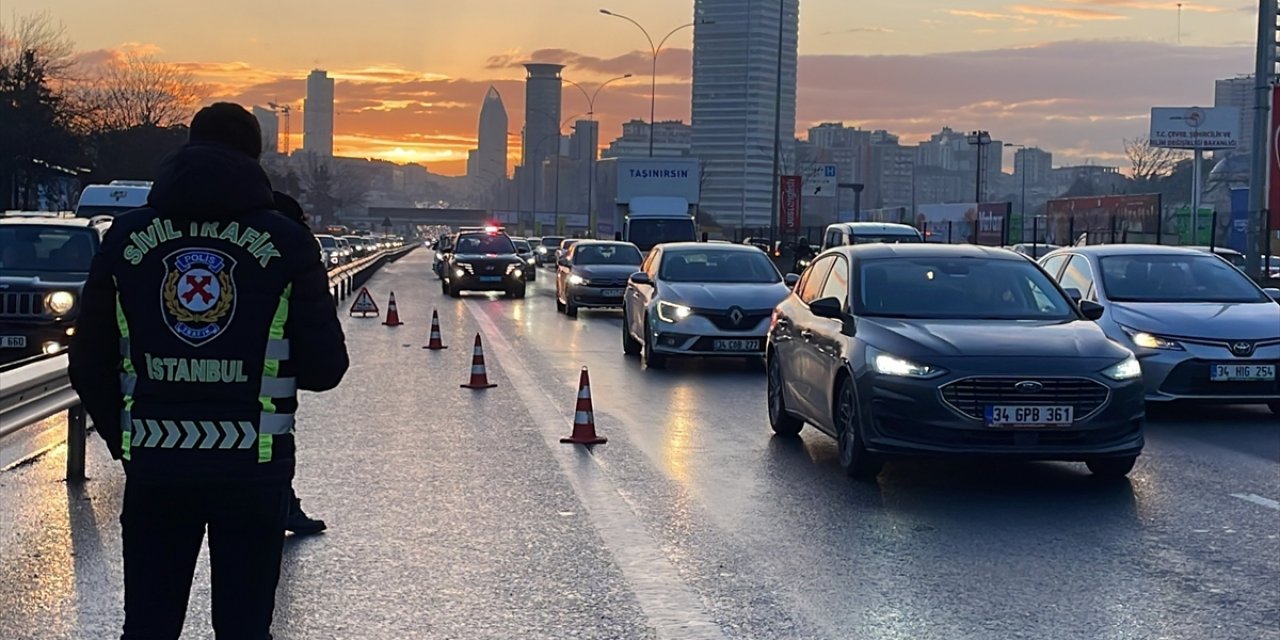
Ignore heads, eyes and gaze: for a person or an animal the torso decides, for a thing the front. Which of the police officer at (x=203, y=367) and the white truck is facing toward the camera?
the white truck

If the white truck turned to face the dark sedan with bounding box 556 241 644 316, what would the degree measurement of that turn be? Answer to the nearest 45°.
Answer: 0° — it already faces it

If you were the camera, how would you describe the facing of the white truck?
facing the viewer

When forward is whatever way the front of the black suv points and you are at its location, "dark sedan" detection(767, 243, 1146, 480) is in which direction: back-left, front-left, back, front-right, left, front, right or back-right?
front

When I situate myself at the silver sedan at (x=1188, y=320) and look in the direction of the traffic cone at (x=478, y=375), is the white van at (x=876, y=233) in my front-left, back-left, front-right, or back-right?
front-right

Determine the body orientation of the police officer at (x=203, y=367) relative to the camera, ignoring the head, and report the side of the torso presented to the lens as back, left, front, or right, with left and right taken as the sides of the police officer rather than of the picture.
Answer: back

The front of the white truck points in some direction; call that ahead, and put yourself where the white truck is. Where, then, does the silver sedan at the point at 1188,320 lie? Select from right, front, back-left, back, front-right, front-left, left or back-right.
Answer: front

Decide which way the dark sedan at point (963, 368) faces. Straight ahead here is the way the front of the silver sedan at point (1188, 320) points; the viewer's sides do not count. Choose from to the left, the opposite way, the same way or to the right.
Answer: the same way

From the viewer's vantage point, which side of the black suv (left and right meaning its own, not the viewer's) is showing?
front

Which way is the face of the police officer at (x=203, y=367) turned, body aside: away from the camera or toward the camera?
away from the camera

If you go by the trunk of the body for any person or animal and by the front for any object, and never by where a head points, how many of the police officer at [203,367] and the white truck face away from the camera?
1

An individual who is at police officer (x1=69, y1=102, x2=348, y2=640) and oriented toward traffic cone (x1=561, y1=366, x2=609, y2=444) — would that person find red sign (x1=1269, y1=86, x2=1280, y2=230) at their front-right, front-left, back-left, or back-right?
front-right

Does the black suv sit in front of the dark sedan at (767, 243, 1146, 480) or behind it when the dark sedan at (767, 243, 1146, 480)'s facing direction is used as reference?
behind
